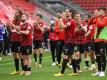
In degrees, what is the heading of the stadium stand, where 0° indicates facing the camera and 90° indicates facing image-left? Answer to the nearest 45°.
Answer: approximately 0°
